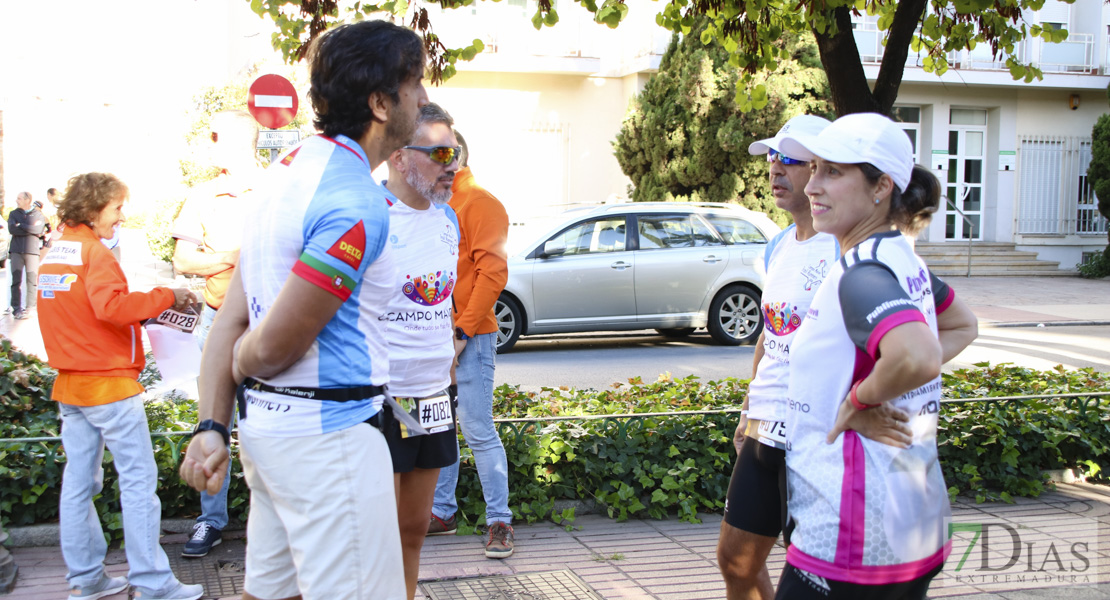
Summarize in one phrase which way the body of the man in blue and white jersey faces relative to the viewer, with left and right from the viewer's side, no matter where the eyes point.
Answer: facing away from the viewer and to the right of the viewer

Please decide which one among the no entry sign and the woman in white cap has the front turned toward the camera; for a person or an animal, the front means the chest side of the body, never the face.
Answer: the no entry sign

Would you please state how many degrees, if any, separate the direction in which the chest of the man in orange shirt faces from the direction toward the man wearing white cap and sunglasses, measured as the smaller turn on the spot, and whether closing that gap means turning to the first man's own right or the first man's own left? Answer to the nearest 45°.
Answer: approximately 90° to the first man's own left

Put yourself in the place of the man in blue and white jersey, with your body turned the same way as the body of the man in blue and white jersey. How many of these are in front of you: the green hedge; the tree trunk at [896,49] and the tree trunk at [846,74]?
3

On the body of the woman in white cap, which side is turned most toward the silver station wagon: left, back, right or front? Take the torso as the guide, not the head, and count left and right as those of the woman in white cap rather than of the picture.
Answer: right

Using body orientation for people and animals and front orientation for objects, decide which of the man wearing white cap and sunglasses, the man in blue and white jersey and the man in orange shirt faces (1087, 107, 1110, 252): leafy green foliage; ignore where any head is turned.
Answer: the man in blue and white jersey

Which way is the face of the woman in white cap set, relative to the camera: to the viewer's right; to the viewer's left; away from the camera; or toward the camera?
to the viewer's left

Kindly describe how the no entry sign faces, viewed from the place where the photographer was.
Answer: facing the viewer

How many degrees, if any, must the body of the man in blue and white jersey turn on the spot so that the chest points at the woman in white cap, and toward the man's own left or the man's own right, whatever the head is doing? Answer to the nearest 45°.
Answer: approximately 45° to the man's own right

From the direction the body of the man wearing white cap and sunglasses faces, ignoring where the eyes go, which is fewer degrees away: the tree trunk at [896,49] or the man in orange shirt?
the man in orange shirt

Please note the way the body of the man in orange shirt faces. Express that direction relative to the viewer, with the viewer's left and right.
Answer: facing the viewer and to the left of the viewer

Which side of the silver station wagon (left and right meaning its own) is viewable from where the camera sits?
left

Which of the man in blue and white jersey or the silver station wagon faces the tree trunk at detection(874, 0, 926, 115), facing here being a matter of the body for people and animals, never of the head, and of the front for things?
the man in blue and white jersey

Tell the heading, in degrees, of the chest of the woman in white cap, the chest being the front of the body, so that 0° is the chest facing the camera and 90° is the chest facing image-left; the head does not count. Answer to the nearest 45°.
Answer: approximately 90°

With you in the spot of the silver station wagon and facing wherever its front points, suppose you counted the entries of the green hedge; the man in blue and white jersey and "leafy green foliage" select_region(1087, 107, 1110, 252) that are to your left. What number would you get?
2

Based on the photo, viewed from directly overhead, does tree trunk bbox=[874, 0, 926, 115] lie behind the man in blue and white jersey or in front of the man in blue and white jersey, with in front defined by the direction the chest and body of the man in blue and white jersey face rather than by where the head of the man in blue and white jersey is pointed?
in front

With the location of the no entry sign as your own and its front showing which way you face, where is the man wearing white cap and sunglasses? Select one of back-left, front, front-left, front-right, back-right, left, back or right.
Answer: front

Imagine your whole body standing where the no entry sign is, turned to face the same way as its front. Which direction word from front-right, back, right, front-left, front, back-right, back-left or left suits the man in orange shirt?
front
